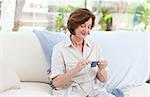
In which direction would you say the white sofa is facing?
toward the camera

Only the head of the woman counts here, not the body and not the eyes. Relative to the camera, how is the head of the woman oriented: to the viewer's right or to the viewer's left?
to the viewer's right
